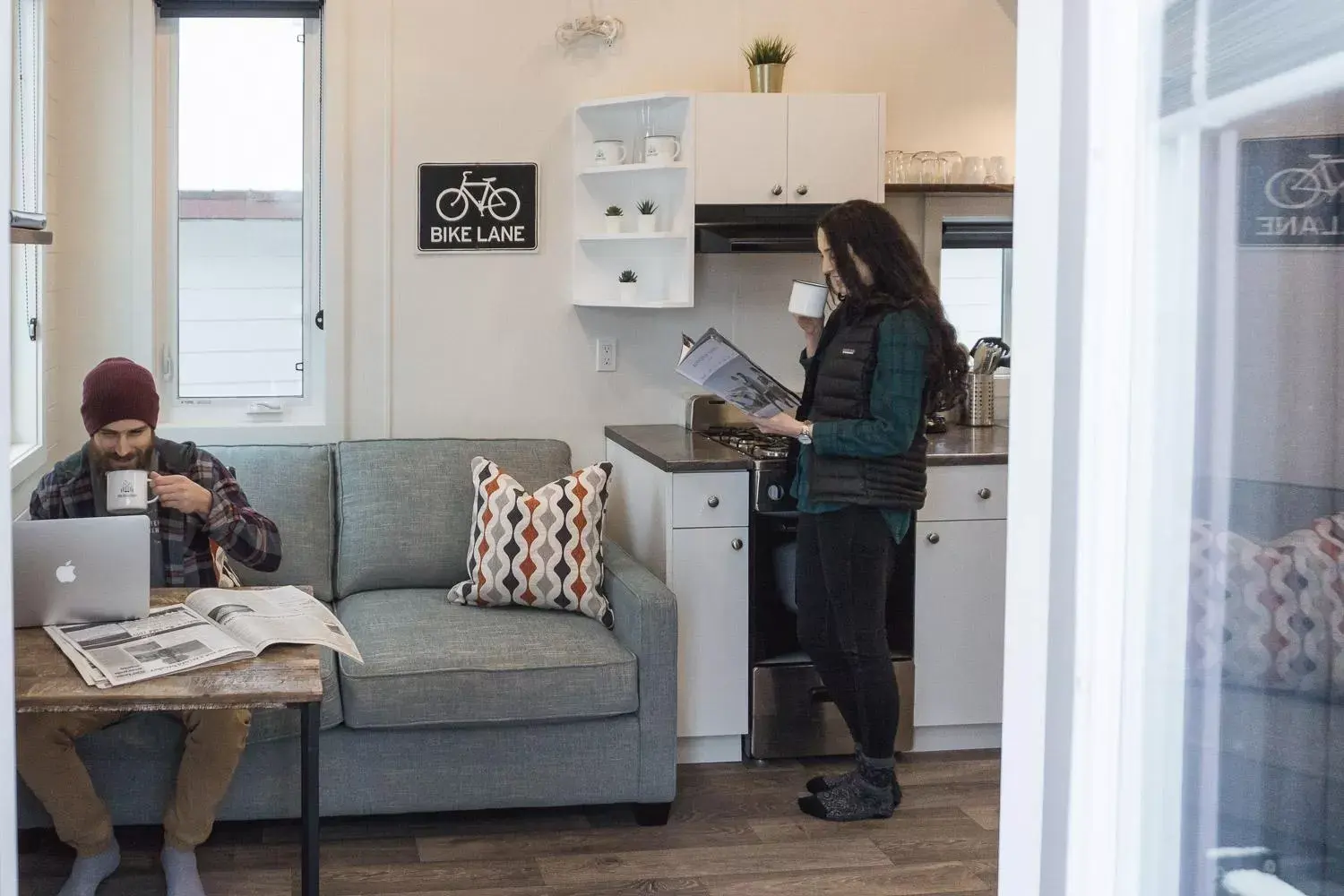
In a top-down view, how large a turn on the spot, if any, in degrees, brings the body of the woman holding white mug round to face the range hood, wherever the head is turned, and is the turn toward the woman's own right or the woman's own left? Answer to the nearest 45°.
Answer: approximately 45° to the woman's own right

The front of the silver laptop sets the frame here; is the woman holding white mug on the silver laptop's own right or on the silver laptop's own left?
on the silver laptop's own right

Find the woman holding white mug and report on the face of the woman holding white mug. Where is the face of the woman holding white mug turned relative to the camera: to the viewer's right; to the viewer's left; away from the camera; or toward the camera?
to the viewer's left

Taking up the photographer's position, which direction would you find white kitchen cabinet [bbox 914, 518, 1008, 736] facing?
facing the viewer

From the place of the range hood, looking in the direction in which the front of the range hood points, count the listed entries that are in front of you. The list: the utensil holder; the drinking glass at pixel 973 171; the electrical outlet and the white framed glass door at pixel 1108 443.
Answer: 1

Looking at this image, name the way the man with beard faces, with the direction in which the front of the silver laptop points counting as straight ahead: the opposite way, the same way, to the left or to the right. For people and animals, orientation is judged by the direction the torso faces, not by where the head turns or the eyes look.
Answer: the opposite way

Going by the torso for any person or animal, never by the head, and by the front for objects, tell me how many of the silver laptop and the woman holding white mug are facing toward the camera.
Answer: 0

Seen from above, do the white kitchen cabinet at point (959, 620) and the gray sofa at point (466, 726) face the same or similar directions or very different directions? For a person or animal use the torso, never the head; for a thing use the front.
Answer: same or similar directions

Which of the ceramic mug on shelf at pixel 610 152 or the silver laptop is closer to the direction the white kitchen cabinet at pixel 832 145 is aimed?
the silver laptop

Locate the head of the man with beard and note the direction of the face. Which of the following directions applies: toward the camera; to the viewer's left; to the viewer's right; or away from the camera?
toward the camera

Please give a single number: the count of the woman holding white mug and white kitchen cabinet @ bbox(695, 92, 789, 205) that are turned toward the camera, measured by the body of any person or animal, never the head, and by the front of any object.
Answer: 1

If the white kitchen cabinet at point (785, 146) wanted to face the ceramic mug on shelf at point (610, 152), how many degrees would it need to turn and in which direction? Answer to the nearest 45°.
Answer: approximately 90° to its right

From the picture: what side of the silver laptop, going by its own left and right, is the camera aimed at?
back

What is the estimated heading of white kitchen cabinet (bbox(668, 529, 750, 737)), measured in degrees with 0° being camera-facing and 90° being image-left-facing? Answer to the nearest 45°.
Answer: approximately 0°

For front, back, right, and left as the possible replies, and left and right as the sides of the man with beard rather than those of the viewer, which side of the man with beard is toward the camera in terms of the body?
front
